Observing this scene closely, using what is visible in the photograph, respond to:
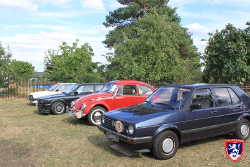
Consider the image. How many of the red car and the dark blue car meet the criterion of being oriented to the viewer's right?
0

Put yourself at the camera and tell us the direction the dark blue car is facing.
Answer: facing the viewer and to the left of the viewer

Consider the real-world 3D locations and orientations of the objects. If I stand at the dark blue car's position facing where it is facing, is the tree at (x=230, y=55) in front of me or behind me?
behind

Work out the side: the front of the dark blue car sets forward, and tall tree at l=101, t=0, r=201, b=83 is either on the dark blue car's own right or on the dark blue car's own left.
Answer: on the dark blue car's own right

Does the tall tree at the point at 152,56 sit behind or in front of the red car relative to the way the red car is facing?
behind

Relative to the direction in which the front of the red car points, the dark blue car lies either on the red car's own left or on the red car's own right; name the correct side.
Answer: on the red car's own left

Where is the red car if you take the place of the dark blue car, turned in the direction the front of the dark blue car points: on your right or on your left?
on your right

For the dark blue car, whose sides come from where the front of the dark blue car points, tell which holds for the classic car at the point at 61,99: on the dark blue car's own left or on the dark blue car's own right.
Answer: on the dark blue car's own right

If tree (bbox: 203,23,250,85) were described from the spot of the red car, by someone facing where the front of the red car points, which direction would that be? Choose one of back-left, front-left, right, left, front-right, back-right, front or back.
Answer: back

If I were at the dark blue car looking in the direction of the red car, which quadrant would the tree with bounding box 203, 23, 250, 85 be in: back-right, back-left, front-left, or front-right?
front-right
